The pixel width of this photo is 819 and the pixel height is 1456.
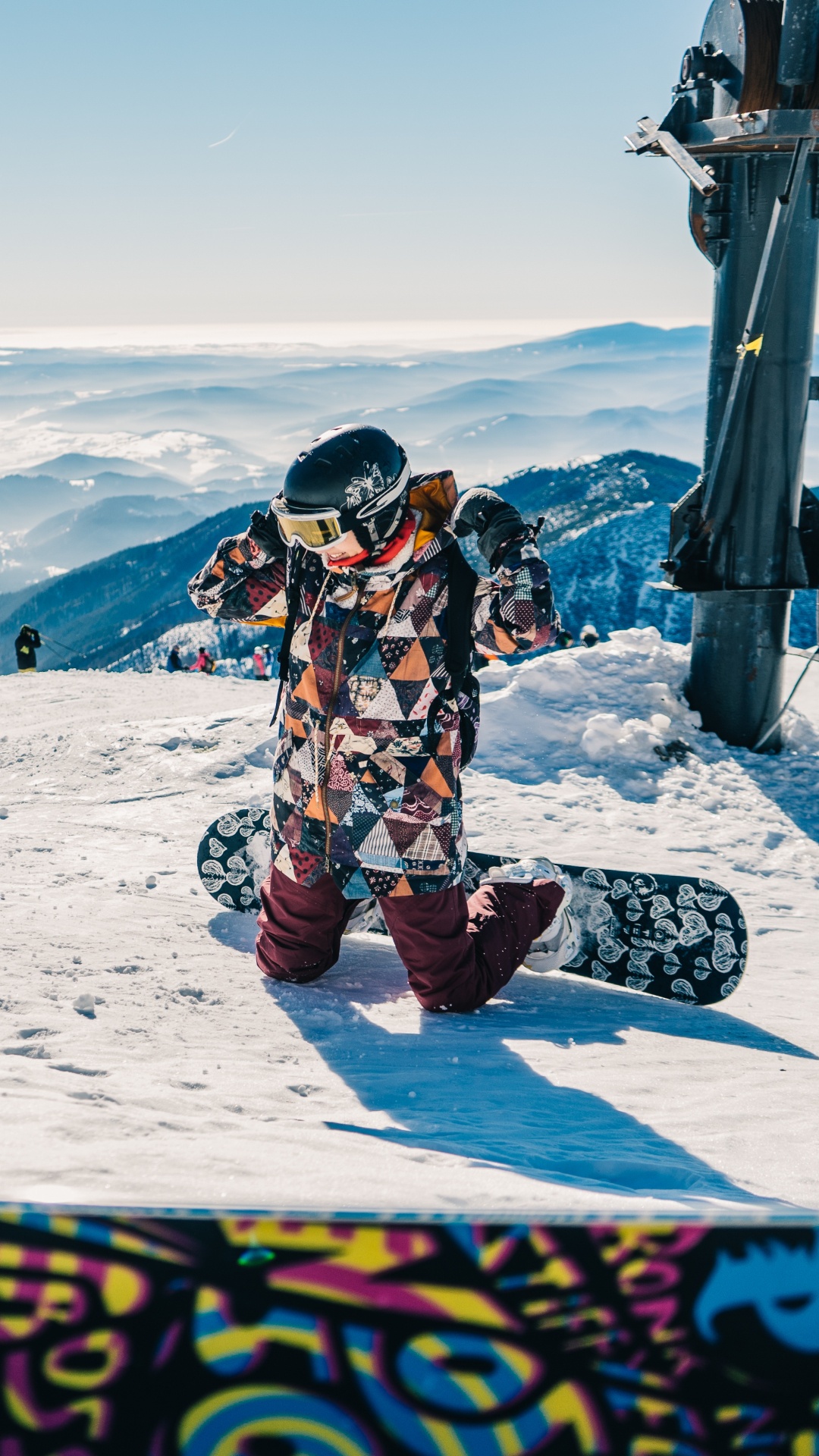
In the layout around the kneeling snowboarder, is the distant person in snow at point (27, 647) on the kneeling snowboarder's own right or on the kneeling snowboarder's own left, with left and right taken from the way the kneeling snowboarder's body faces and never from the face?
on the kneeling snowboarder's own right

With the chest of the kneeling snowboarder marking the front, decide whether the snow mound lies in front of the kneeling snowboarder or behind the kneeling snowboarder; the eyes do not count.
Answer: behind

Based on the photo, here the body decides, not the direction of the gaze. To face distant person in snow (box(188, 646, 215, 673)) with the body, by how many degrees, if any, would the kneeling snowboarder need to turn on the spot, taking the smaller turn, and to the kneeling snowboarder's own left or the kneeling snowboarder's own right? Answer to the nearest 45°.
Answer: approximately 135° to the kneeling snowboarder's own right

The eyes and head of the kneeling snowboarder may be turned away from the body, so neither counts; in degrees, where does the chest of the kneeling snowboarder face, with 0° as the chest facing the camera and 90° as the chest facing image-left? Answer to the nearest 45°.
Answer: approximately 45°
